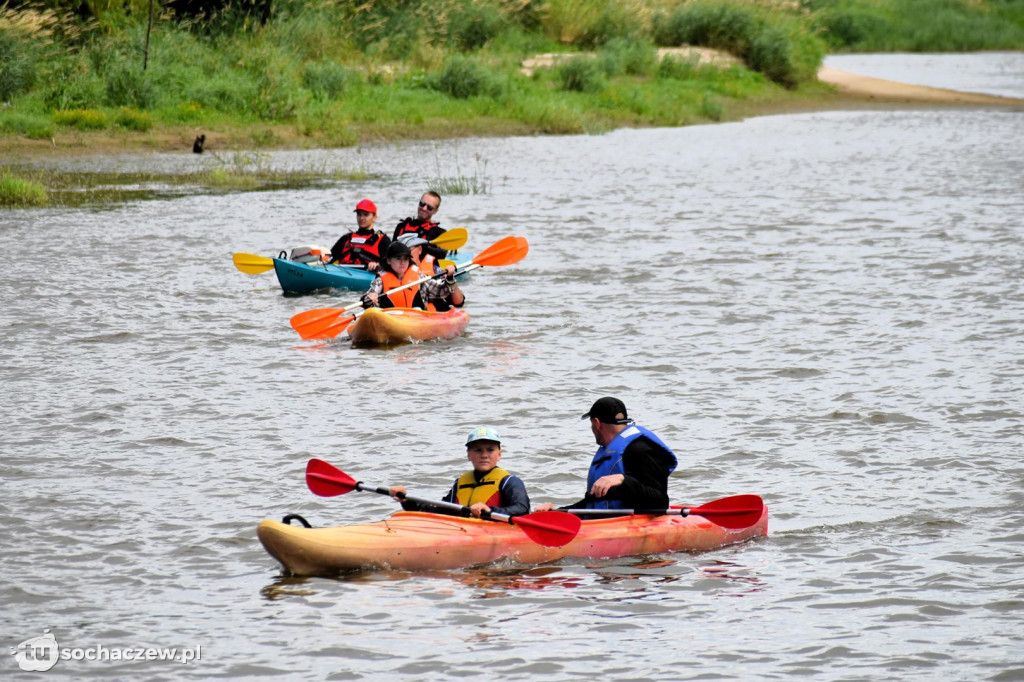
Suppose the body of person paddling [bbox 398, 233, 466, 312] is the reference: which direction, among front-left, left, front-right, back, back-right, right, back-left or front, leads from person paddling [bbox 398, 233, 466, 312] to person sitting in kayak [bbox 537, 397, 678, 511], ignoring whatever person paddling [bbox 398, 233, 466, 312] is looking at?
front-left

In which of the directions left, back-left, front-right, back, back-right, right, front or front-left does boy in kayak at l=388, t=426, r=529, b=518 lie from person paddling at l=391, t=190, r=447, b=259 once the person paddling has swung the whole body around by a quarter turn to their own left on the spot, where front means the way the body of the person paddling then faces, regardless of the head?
front-right

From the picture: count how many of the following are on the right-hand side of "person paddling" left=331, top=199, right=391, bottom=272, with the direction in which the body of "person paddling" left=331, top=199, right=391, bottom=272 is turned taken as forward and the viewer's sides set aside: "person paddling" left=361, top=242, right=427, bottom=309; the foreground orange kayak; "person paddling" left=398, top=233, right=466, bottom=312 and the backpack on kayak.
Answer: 1

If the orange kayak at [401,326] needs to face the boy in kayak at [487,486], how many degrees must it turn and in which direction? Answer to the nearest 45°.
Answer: approximately 45° to its left

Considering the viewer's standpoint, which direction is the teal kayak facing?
facing the viewer and to the left of the viewer

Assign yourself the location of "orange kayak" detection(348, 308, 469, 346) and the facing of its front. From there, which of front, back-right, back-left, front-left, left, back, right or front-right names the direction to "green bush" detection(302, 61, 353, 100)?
back-right

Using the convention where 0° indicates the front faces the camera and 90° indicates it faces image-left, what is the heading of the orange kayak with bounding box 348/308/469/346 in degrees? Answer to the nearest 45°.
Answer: approximately 45°

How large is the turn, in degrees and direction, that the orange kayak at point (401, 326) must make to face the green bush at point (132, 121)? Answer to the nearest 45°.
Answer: approximately 135° to its right

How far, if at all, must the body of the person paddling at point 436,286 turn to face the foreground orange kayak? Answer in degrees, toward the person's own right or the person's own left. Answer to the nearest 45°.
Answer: approximately 45° to the person's own left
